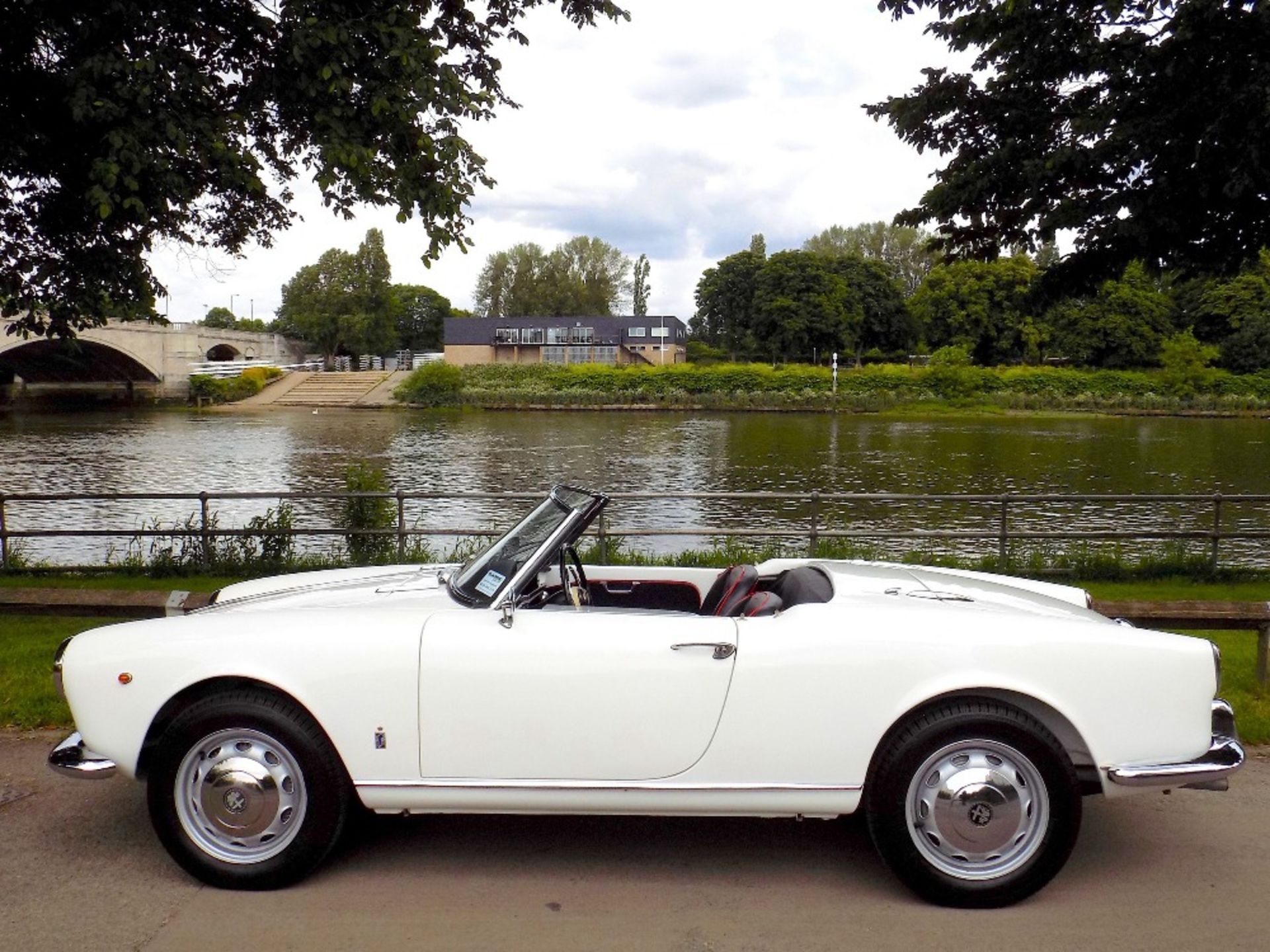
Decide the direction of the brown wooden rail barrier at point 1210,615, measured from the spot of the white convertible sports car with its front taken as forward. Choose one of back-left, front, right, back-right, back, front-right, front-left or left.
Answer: back-right

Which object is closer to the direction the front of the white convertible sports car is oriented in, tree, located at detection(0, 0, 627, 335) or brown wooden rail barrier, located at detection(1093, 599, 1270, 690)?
the tree

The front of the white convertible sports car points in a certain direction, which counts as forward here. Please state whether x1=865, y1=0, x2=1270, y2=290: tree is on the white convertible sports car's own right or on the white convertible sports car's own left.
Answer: on the white convertible sports car's own right

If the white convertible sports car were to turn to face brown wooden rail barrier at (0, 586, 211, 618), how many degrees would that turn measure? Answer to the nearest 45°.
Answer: approximately 45° to its right

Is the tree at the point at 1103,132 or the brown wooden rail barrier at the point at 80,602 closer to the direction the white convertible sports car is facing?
the brown wooden rail barrier

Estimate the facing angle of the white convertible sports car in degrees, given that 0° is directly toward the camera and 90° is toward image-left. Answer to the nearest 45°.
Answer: approximately 90°
